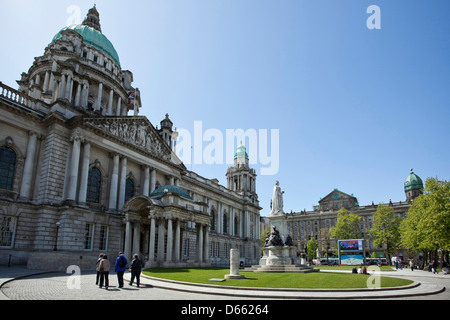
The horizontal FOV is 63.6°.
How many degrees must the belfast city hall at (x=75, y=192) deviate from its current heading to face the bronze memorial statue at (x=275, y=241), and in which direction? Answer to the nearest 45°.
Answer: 0° — it already faces it

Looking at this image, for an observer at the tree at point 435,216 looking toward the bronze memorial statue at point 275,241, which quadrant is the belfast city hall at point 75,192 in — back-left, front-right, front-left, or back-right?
front-right

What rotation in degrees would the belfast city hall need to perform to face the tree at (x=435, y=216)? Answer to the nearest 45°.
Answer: approximately 45° to its left

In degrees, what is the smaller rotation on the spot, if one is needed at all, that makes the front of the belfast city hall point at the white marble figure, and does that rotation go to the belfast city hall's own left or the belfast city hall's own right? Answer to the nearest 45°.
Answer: approximately 45° to the belfast city hall's own left

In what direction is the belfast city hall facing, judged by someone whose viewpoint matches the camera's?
facing the viewer and to the right of the viewer
